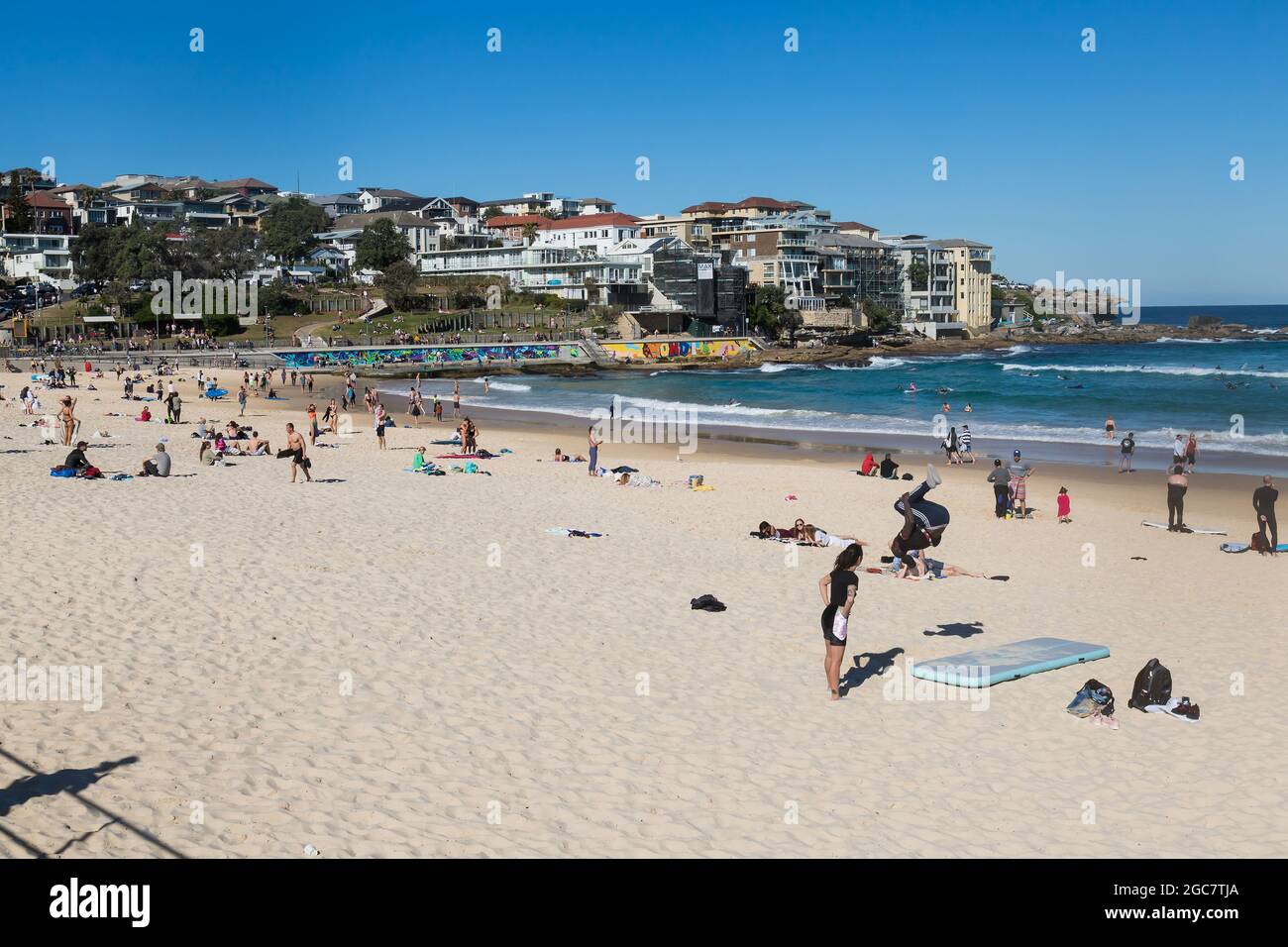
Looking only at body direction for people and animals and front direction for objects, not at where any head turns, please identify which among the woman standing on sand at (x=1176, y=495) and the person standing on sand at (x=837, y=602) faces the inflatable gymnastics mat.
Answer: the person standing on sand

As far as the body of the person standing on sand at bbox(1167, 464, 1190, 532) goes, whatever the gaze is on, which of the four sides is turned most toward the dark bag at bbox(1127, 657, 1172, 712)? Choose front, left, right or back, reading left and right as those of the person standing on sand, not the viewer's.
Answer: back

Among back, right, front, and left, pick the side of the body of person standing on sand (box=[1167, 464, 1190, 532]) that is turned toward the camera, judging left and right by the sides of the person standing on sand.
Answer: back

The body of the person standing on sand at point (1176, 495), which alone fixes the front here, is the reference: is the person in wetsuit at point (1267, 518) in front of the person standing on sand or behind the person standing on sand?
behind

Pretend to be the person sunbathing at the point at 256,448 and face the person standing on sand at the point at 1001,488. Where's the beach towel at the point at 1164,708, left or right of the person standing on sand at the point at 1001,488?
right

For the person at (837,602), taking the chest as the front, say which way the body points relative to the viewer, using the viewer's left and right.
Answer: facing away from the viewer and to the right of the viewer
